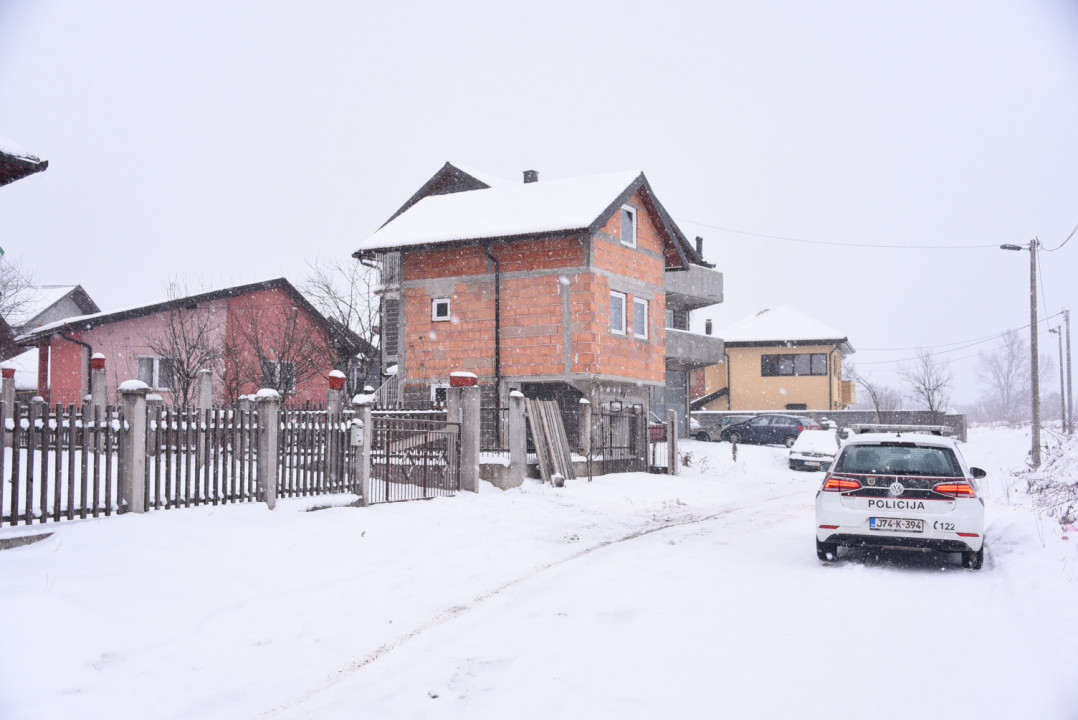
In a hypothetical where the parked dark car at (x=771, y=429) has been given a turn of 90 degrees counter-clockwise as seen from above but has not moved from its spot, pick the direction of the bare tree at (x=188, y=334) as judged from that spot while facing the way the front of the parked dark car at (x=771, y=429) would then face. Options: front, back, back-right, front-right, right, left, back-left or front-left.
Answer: front-right

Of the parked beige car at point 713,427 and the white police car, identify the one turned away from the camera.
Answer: the white police car

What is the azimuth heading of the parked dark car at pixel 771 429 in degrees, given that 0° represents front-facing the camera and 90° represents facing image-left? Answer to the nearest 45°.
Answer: approximately 90°

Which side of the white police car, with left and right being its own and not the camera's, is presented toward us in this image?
back

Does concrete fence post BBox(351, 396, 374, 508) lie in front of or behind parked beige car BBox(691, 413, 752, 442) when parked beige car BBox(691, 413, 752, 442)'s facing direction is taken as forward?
in front

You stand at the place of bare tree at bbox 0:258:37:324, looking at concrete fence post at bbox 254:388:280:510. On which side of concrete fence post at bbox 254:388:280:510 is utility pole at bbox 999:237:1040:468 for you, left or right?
left

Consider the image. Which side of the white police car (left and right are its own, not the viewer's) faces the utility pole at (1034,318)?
front

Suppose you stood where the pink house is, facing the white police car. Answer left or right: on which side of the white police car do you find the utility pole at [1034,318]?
left

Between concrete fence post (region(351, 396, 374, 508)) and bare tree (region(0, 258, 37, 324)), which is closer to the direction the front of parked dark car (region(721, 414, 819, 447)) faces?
the bare tree

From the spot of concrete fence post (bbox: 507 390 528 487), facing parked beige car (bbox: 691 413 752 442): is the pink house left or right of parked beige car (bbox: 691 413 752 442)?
left

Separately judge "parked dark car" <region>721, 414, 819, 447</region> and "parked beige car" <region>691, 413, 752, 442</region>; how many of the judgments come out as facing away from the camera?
0

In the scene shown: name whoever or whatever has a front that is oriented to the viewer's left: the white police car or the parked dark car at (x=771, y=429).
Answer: the parked dark car

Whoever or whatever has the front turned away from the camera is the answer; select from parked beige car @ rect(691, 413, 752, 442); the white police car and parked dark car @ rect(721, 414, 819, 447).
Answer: the white police car

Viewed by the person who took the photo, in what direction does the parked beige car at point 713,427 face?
facing the viewer and to the left of the viewer

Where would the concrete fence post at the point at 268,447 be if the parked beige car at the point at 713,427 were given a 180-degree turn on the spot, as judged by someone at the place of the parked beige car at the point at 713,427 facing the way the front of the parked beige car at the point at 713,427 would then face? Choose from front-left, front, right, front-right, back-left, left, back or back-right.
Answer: back-right

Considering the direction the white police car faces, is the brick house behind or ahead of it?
ahead
